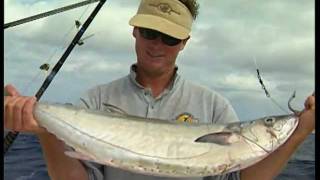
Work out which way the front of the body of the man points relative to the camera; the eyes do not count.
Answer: toward the camera

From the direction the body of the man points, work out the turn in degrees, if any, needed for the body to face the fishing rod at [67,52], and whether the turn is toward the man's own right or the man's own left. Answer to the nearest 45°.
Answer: approximately 135° to the man's own right
